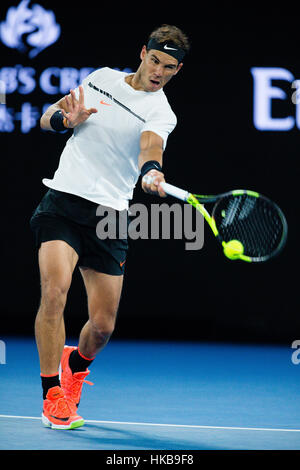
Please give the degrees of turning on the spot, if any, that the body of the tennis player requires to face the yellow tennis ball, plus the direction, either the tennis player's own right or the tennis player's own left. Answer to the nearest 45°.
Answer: approximately 45° to the tennis player's own left

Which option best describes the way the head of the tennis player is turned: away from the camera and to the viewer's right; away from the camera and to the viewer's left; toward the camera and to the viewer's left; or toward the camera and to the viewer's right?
toward the camera and to the viewer's right

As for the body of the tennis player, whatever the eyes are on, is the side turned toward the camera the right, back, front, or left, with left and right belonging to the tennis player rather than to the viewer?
front
